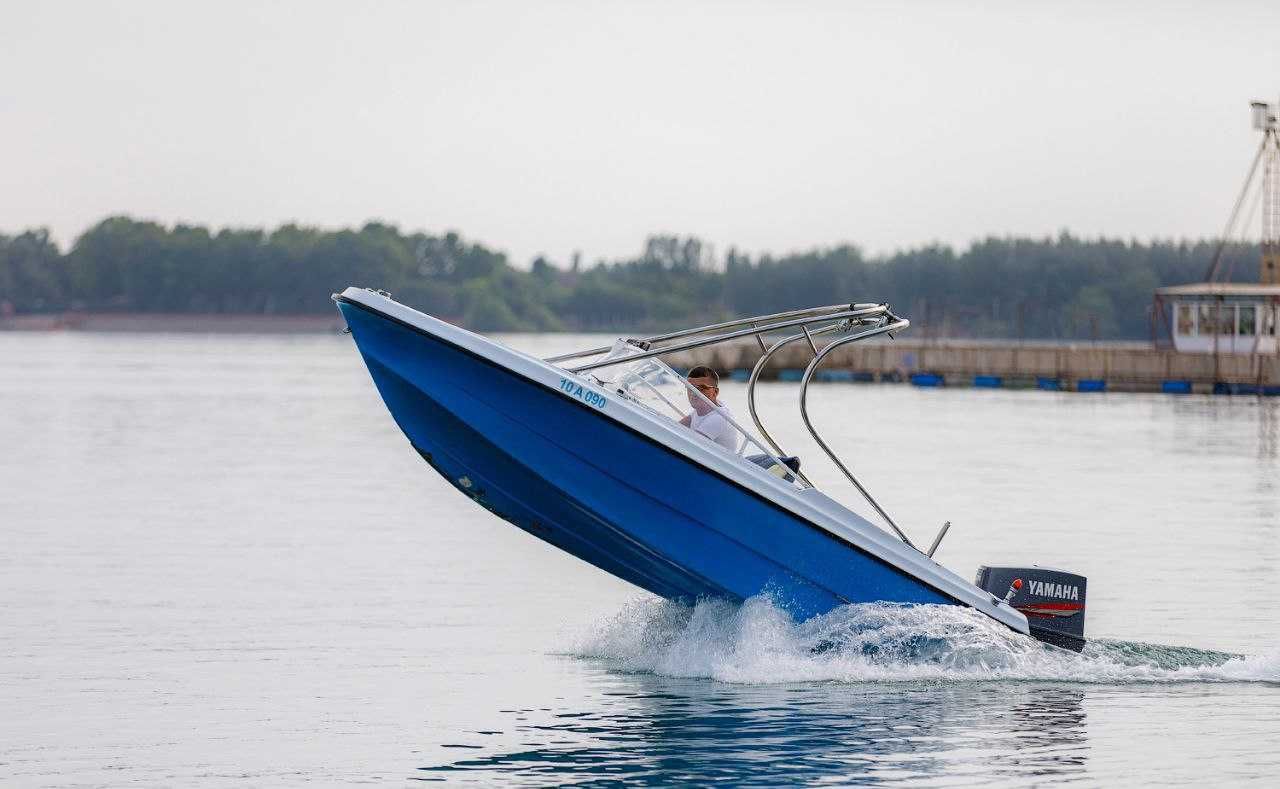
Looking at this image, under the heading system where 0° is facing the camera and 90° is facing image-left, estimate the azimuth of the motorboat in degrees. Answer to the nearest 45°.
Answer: approximately 90°
